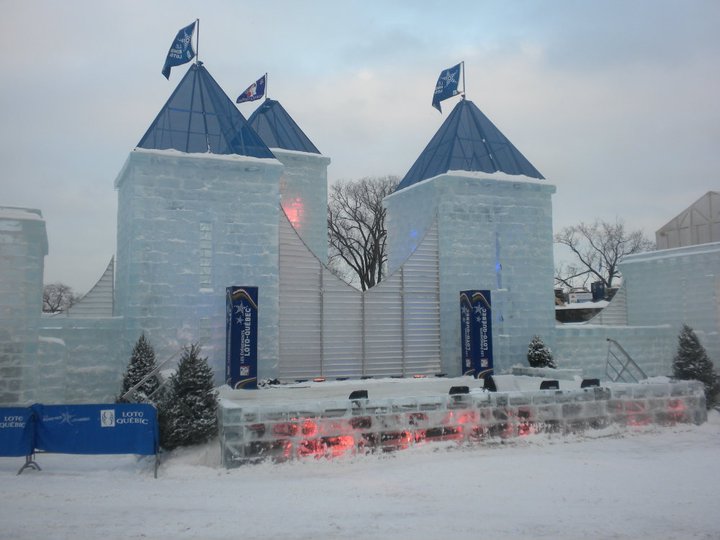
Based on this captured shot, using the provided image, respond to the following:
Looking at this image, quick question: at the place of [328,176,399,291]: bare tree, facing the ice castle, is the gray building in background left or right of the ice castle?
left

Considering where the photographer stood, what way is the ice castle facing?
facing the viewer

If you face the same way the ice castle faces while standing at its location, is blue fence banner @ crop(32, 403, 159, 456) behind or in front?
in front

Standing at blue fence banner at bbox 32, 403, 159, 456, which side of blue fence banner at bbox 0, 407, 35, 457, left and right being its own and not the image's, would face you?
left

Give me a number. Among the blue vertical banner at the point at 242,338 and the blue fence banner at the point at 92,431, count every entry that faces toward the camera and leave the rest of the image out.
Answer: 2

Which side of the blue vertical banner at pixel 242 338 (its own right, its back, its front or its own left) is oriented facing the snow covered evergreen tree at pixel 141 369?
right

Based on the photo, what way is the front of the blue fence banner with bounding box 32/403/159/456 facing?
toward the camera

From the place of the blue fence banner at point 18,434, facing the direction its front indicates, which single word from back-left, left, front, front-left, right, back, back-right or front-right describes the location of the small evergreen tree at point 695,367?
left

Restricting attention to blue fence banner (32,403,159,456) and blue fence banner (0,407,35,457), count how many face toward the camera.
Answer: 2

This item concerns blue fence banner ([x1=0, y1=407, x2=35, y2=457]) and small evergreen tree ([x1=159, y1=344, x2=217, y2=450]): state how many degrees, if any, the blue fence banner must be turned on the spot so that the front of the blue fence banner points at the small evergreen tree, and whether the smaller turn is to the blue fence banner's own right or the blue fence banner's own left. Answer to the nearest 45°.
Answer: approximately 90° to the blue fence banner's own left

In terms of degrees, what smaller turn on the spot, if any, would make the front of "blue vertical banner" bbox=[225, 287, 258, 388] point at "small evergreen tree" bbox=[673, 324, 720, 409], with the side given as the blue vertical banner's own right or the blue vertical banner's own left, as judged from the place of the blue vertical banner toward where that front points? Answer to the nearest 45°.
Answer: approximately 90° to the blue vertical banner's own left
